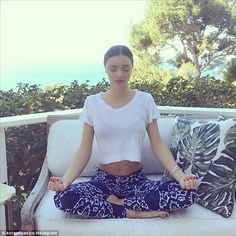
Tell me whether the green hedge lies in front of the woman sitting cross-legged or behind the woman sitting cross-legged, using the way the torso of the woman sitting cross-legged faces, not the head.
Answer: behind

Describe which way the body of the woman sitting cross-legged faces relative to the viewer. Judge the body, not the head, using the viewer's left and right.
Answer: facing the viewer

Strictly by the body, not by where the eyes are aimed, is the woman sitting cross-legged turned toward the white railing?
no

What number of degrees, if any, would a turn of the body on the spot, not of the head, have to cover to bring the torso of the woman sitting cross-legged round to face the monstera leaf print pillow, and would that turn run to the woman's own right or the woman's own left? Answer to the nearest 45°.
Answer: approximately 90° to the woman's own left

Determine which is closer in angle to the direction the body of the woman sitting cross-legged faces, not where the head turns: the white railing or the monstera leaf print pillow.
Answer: the monstera leaf print pillow

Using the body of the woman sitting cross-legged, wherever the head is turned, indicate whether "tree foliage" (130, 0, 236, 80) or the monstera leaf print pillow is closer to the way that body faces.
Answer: the monstera leaf print pillow

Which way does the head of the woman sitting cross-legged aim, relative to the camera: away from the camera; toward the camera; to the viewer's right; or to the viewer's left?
toward the camera

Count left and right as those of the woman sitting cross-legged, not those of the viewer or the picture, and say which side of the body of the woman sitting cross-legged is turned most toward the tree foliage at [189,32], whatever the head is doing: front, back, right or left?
back
